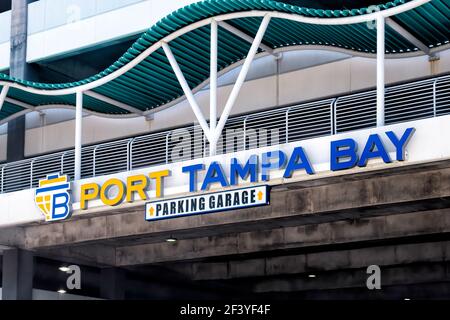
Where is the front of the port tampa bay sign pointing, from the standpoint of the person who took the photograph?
facing the viewer and to the left of the viewer

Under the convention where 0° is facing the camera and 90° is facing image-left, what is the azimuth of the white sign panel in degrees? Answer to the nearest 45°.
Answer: approximately 45°

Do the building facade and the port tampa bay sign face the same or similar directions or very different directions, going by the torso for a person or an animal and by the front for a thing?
same or similar directions
